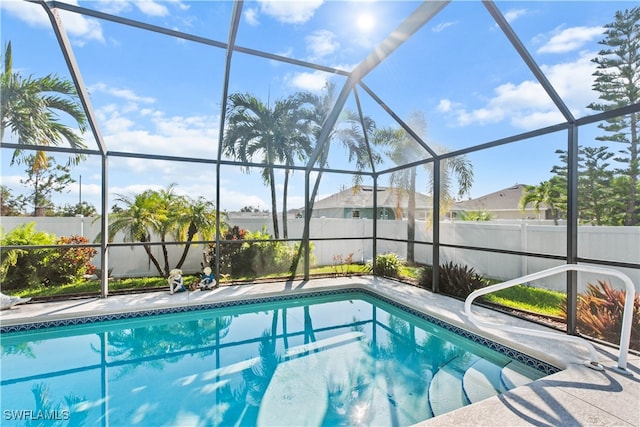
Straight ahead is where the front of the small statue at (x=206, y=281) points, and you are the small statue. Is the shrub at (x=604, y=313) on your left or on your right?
on your left

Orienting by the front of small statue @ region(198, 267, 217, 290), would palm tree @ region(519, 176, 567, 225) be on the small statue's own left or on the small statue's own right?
on the small statue's own left

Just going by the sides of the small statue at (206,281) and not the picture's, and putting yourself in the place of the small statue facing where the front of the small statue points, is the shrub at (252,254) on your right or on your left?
on your left

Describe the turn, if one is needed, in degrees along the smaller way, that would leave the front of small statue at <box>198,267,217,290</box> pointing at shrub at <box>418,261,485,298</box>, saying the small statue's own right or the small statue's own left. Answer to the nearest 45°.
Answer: approximately 45° to the small statue's own left

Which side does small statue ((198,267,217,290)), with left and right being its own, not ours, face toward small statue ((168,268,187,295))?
right

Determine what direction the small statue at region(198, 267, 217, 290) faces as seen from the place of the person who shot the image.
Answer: facing the viewer

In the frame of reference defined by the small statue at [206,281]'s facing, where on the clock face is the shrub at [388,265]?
The shrub is roughly at 9 o'clock from the small statue.

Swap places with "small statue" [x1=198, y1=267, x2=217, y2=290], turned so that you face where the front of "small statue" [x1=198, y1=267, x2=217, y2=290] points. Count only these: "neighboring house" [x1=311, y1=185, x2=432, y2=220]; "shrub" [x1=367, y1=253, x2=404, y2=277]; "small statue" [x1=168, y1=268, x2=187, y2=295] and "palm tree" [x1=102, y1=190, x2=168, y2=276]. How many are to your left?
2

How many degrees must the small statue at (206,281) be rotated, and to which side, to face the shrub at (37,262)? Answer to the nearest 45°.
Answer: approximately 90° to its right

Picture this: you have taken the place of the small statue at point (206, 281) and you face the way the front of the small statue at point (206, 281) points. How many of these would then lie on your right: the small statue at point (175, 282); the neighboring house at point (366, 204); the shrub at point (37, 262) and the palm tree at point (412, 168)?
2

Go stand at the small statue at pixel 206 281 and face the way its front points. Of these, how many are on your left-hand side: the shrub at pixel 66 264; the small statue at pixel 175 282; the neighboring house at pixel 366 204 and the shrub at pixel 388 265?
2
